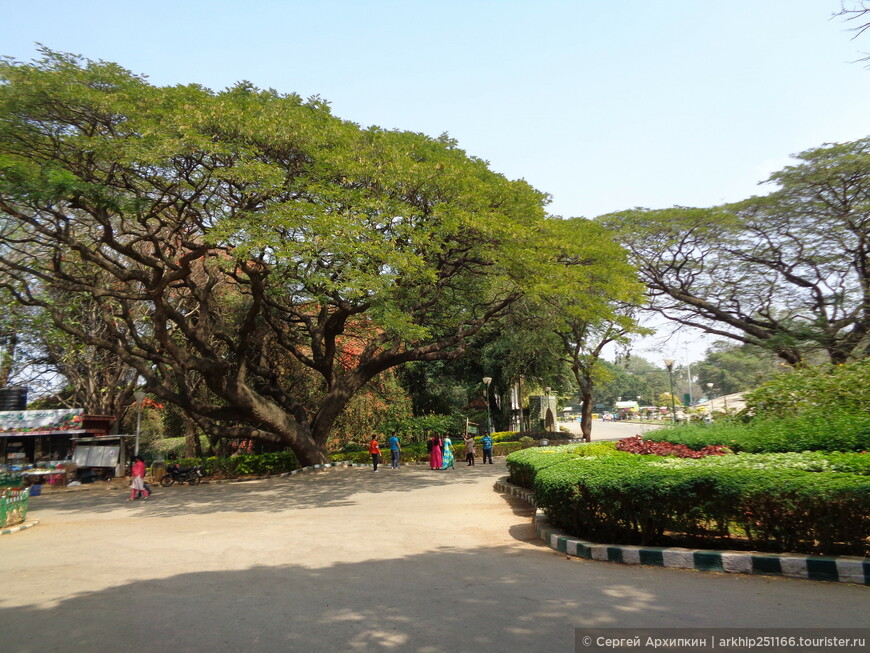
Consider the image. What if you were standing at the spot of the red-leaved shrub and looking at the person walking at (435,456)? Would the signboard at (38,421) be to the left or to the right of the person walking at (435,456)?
left

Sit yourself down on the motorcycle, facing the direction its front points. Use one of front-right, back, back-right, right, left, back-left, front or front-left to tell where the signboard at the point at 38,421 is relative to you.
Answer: front-right

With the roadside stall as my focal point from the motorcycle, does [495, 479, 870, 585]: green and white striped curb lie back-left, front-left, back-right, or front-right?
back-left

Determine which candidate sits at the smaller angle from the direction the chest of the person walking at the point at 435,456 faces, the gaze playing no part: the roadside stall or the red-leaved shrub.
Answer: the roadside stall

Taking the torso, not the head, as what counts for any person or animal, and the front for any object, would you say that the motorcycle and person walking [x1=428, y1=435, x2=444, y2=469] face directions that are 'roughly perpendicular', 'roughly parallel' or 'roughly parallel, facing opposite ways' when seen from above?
roughly perpendicular

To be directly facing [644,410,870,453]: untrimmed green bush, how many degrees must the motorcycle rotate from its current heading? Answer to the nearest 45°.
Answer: approximately 135° to its left

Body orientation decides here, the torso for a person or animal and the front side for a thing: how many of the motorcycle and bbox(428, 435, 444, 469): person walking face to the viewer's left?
1

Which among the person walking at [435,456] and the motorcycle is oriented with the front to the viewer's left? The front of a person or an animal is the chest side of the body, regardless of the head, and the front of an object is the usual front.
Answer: the motorcycle

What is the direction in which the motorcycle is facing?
to the viewer's left
